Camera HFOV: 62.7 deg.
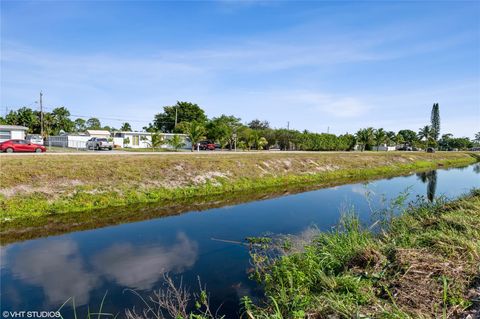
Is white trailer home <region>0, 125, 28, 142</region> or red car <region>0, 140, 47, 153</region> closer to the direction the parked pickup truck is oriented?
the red car

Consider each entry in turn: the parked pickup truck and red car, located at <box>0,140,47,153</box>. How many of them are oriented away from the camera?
0

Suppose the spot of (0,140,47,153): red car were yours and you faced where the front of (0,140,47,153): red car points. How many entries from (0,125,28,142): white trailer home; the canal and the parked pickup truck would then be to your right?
1

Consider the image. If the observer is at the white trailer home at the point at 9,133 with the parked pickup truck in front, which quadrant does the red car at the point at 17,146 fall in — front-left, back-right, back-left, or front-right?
front-right
